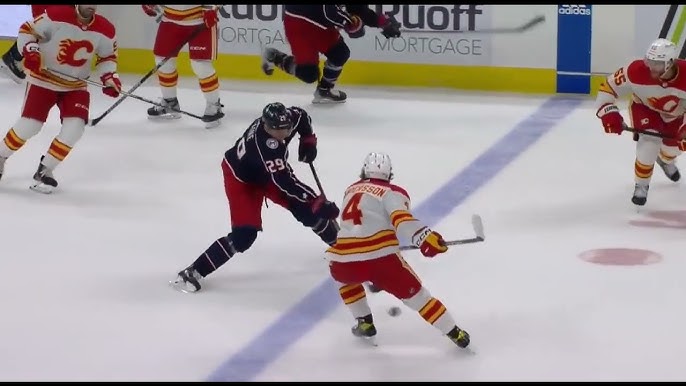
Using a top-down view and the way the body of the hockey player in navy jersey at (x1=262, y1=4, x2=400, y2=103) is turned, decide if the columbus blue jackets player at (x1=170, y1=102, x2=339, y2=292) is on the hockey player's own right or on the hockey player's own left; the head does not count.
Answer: on the hockey player's own right

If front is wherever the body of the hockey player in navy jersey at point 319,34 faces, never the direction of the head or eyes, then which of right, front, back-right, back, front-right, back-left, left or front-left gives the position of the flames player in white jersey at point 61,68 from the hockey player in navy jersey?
back-right

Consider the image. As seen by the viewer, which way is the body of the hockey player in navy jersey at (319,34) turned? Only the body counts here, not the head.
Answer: to the viewer's right

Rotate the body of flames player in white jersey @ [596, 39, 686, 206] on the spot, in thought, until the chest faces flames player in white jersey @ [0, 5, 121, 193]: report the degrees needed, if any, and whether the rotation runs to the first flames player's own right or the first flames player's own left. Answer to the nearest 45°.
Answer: approximately 90° to the first flames player's own right

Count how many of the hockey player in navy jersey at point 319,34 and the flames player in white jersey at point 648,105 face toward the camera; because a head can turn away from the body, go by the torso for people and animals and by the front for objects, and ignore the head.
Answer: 1

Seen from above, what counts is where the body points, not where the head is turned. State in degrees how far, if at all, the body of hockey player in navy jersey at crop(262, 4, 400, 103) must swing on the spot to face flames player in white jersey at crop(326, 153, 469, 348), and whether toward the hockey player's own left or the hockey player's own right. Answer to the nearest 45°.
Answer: approximately 90° to the hockey player's own right

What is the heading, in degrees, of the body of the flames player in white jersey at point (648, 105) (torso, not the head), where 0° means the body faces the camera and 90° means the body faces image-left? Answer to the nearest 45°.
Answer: approximately 0°

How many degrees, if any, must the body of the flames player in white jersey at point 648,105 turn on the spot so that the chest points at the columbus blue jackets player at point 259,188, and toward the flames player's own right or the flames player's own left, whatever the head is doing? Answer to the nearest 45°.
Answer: approximately 45° to the flames player's own right

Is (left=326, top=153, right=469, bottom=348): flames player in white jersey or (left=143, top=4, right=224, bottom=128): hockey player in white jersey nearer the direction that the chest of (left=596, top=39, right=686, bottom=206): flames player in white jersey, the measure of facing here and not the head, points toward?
the flames player in white jersey

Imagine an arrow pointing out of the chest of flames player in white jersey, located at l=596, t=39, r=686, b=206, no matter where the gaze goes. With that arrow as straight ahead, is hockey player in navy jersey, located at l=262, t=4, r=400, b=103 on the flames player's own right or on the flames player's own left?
on the flames player's own right

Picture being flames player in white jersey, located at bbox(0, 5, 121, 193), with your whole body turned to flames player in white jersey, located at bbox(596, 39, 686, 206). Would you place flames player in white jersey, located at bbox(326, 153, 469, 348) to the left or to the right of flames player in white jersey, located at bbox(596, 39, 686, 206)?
right
